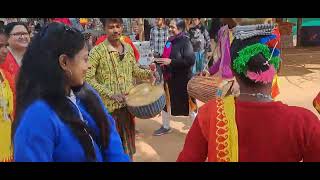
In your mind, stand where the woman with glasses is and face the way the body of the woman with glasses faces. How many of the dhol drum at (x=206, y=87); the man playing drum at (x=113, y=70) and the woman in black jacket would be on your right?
0

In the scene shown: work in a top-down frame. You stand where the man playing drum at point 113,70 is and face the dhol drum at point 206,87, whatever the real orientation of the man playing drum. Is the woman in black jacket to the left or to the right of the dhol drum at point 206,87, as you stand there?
left

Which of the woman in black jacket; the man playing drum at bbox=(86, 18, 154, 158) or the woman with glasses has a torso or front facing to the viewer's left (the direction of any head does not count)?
the woman in black jacket

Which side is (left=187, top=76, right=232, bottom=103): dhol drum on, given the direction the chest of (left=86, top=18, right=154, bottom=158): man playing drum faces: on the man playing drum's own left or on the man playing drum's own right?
on the man playing drum's own left

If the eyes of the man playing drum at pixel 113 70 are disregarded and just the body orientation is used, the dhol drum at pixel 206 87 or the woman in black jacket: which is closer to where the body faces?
the dhol drum

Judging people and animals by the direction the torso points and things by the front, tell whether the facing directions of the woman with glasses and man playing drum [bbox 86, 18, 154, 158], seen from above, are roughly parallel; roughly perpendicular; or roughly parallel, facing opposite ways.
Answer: roughly parallel

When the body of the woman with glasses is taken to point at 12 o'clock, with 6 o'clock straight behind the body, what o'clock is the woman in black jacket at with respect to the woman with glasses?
The woman in black jacket is roughly at 9 o'clock from the woman with glasses.

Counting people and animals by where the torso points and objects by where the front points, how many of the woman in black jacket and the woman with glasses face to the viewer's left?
1

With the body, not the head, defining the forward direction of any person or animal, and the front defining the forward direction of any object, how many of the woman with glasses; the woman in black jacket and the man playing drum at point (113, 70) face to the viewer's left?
1

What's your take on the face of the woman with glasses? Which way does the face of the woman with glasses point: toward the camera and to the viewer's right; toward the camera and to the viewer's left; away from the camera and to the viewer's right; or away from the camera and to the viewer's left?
toward the camera and to the viewer's right

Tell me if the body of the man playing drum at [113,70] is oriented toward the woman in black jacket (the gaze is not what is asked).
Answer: no

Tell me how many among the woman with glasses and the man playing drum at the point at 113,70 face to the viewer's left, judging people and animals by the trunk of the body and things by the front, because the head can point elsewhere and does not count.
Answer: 0

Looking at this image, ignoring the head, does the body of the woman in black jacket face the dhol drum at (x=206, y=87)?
no

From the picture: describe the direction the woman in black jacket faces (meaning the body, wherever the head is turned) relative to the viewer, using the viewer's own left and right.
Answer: facing to the left of the viewer

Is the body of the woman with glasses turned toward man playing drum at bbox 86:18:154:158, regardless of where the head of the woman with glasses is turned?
no

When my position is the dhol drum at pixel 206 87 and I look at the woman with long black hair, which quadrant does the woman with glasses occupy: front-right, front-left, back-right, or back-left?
front-right
